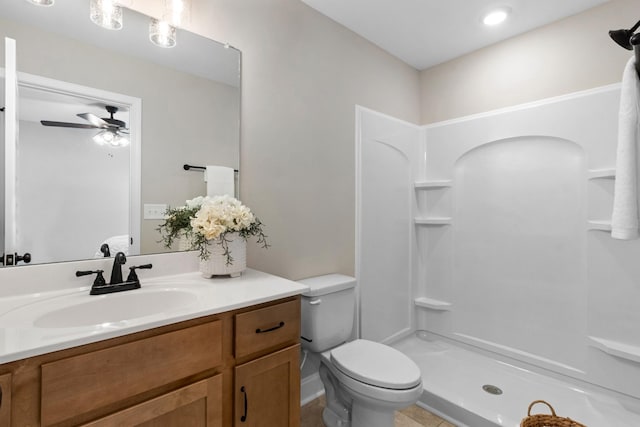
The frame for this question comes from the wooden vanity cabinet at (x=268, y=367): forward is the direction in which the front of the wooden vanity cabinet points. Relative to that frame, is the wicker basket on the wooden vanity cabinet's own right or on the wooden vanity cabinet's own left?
on the wooden vanity cabinet's own left

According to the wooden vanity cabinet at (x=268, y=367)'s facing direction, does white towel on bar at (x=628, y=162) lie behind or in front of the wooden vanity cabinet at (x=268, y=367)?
in front

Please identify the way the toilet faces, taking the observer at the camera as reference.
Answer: facing the viewer and to the right of the viewer

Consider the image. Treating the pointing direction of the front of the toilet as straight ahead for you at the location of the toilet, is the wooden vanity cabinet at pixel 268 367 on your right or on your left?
on your right

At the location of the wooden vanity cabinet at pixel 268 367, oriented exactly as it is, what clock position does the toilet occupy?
The toilet is roughly at 9 o'clock from the wooden vanity cabinet.

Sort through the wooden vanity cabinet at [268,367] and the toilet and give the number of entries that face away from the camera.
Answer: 0

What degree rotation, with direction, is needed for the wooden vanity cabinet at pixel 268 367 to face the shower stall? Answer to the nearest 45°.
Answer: approximately 90° to its left

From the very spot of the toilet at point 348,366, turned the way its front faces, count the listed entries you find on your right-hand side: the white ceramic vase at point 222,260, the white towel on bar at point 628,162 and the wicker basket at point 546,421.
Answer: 1
